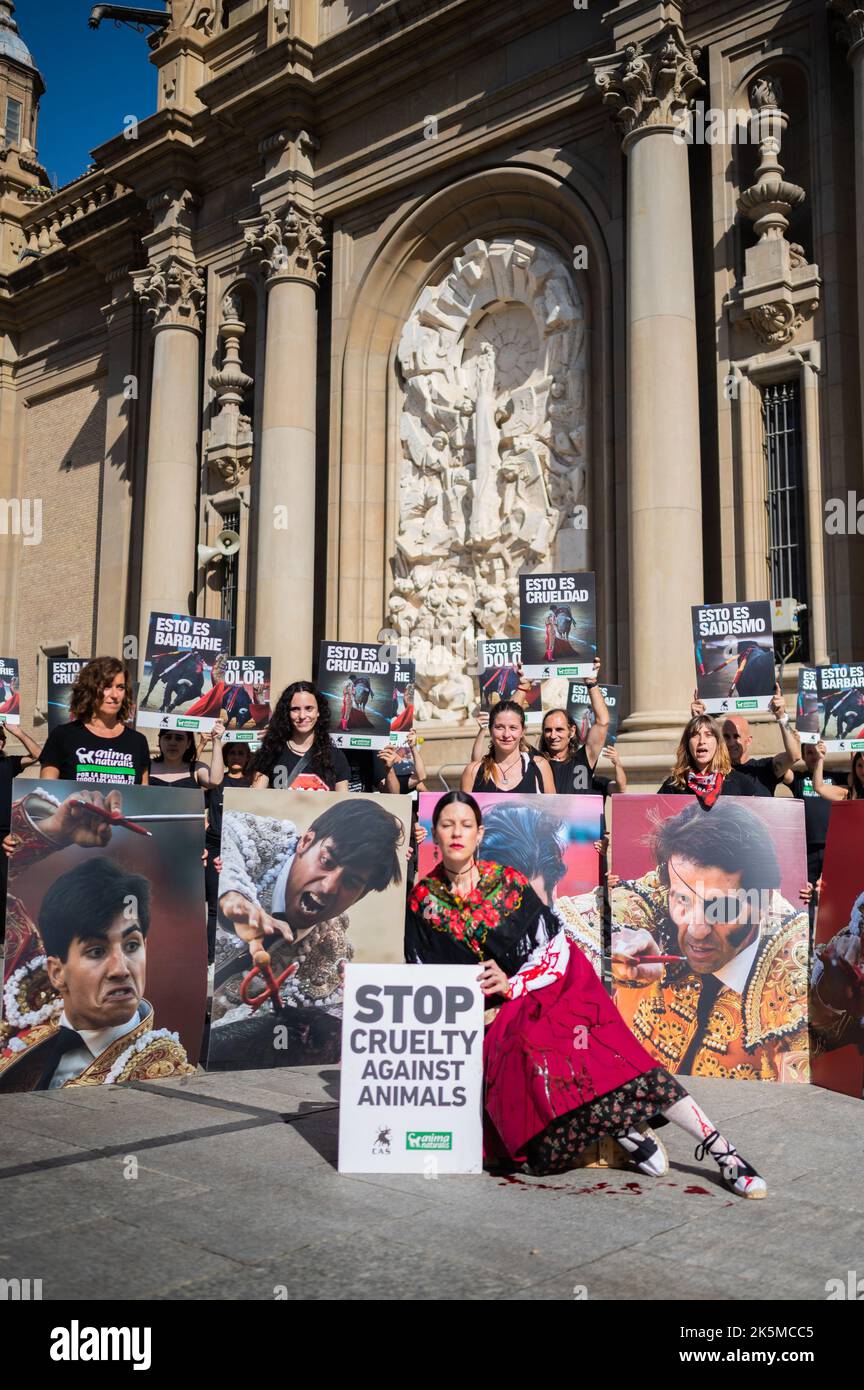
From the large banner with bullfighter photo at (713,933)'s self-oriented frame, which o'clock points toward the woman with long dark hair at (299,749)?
The woman with long dark hair is roughly at 3 o'clock from the large banner with bullfighter photo.

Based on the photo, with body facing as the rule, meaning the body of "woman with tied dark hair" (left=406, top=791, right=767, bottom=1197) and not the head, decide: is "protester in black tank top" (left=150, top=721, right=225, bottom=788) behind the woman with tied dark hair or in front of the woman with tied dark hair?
behind

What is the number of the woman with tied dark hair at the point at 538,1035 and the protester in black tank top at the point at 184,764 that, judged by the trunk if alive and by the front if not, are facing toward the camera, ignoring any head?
2

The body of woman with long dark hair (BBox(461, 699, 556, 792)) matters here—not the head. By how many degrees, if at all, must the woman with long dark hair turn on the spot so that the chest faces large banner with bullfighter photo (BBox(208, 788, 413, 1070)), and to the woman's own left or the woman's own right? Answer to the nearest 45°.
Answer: approximately 45° to the woman's own right

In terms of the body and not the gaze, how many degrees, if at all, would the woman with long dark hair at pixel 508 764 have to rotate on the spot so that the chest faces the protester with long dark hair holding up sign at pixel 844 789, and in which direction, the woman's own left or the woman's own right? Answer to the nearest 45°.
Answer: approximately 90° to the woman's own left

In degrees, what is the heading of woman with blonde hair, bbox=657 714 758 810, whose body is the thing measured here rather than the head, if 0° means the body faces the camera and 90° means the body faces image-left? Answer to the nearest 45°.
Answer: approximately 0°

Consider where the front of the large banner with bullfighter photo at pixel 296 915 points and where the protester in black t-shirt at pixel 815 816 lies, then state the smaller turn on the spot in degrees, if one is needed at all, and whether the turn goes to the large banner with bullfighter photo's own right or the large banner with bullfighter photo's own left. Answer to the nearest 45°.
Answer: approximately 90° to the large banner with bullfighter photo's own left

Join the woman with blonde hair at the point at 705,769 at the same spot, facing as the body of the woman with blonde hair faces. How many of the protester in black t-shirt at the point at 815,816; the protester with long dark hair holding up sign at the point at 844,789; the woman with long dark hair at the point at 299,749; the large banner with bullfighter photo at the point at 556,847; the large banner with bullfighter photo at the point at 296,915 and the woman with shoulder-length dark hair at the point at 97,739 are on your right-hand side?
4

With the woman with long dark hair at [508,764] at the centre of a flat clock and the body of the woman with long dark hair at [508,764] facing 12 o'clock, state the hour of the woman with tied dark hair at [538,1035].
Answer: the woman with tied dark hair at [538,1035] is roughly at 12 o'clock from the woman with long dark hair at [508,764].
